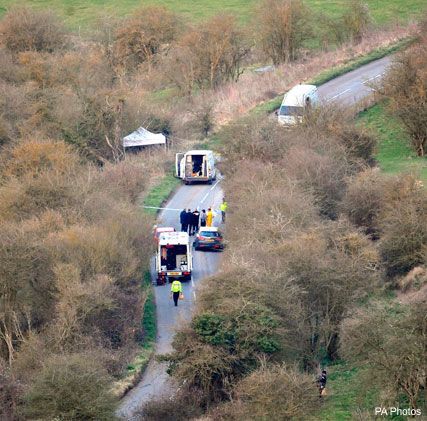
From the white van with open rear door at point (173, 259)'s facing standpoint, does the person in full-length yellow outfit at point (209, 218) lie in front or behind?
in front

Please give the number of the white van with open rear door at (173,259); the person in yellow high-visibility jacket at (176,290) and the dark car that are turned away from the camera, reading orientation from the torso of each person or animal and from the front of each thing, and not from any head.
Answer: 3

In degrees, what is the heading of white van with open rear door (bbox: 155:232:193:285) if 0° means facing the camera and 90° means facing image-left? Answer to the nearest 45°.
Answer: approximately 180°

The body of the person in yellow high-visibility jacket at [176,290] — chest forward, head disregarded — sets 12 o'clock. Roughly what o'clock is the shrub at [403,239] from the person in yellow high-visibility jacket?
The shrub is roughly at 3 o'clock from the person in yellow high-visibility jacket.

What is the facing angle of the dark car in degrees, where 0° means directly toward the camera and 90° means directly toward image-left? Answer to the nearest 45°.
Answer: approximately 180°

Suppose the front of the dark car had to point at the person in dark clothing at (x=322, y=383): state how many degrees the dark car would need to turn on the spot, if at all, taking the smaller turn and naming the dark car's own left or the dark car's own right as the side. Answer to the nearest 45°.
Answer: approximately 180°

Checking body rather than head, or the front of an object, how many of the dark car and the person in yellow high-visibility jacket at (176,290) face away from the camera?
2

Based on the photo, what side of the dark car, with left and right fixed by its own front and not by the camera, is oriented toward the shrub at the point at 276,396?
back

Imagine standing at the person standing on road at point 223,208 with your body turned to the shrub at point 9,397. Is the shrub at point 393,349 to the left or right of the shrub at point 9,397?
left

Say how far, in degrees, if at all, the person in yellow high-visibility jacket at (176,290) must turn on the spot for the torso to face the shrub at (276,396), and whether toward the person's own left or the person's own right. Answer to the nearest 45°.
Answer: approximately 180°

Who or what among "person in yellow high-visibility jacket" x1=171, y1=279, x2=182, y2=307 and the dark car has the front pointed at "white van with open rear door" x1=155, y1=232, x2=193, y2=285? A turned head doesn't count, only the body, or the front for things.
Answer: the person in yellow high-visibility jacket

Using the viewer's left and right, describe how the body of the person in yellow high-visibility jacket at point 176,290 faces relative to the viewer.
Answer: facing away from the viewer

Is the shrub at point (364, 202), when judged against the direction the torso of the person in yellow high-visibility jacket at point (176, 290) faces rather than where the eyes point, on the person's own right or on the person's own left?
on the person's own right

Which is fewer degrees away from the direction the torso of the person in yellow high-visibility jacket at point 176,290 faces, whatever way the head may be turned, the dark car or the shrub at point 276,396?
the dark car

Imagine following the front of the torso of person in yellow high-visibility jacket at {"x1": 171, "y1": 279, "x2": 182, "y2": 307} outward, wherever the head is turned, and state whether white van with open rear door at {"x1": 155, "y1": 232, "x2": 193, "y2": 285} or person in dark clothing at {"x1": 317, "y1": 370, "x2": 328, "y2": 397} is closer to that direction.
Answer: the white van with open rear door

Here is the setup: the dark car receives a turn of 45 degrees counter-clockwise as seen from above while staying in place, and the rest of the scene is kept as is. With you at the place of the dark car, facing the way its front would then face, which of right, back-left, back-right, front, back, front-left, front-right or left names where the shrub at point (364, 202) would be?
back-right
